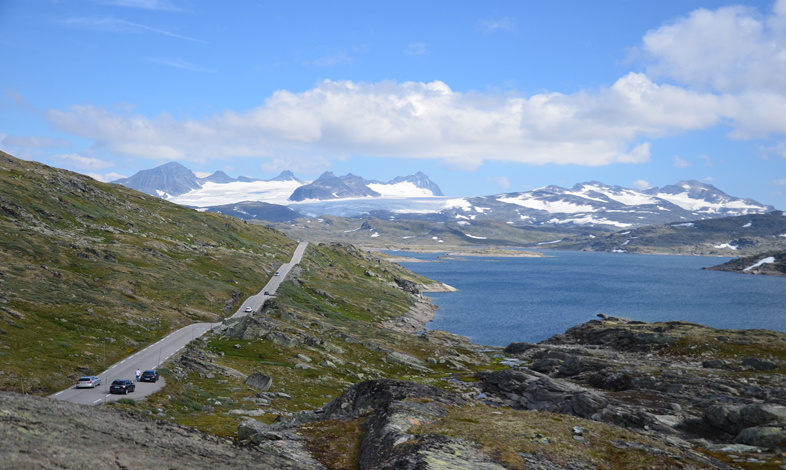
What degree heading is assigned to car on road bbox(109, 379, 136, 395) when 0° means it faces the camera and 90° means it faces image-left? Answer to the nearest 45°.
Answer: approximately 225°

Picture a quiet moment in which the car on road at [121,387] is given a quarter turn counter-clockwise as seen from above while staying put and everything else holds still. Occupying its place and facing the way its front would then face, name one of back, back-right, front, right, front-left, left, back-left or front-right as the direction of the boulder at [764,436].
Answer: back

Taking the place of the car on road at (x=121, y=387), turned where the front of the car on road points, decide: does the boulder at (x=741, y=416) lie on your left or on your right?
on your right

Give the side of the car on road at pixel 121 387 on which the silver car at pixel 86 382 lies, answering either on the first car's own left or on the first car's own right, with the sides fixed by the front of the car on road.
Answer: on the first car's own left
